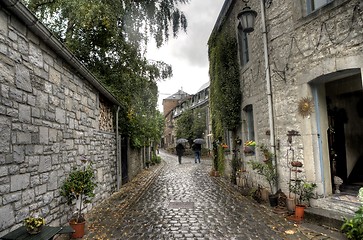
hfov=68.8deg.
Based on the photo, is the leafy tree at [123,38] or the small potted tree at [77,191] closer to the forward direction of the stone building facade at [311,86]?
the small potted tree

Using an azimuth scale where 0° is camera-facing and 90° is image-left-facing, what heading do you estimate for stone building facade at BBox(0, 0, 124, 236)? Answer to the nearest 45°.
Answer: approximately 315°

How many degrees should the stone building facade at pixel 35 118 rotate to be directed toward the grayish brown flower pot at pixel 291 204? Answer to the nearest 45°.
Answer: approximately 45° to its left

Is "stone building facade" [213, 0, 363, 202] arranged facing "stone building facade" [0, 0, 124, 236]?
yes

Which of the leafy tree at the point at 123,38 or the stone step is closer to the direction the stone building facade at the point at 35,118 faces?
the stone step

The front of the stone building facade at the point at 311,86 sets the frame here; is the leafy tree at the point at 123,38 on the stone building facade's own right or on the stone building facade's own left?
on the stone building facade's own right

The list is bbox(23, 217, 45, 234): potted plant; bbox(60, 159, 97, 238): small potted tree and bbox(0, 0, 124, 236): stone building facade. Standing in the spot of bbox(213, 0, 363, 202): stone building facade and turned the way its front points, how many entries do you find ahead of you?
3

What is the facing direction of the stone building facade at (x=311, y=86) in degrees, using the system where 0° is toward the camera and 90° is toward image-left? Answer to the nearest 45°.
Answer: approximately 45°

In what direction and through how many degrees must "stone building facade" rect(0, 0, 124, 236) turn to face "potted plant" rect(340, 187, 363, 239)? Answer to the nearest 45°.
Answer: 0° — it already faces it

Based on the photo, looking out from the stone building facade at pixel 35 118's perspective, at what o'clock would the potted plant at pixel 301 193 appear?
The potted plant is roughly at 11 o'clock from the stone building facade.

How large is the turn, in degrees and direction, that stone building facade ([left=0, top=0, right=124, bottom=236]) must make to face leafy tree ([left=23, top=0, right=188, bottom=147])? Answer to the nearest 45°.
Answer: approximately 90° to its left
